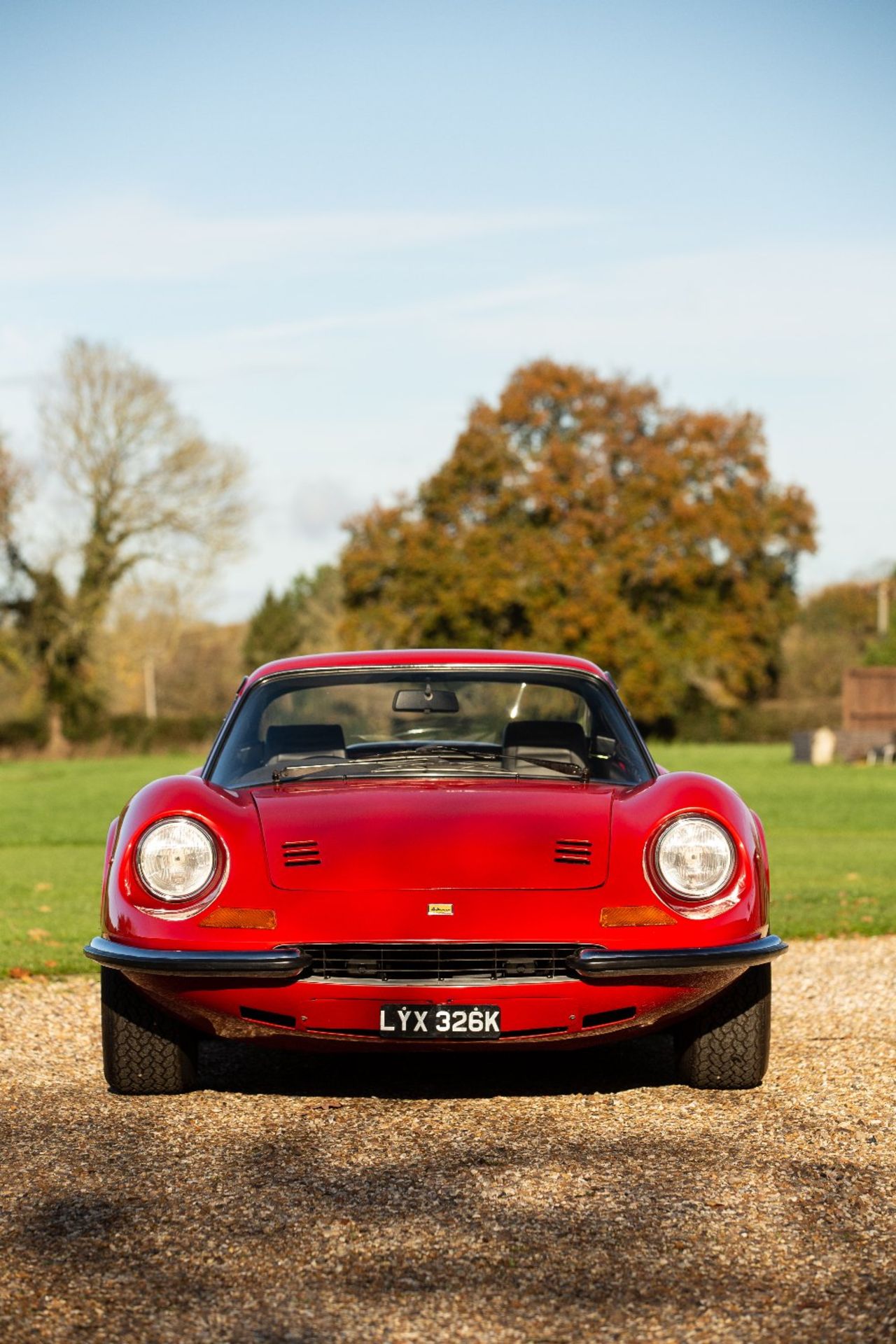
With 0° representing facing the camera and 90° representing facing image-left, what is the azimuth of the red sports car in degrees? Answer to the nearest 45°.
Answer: approximately 0°
